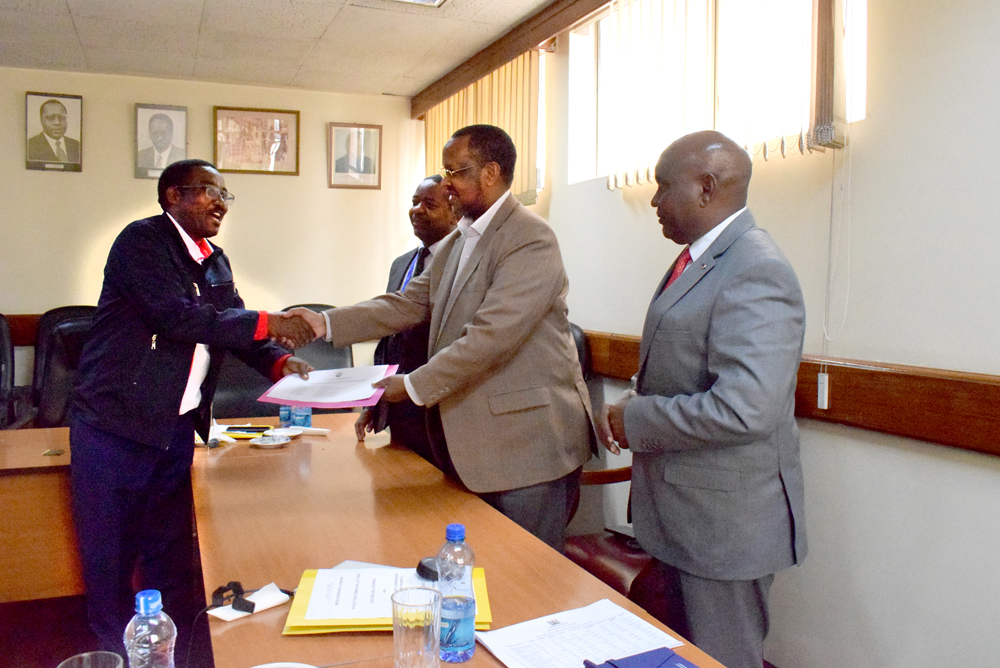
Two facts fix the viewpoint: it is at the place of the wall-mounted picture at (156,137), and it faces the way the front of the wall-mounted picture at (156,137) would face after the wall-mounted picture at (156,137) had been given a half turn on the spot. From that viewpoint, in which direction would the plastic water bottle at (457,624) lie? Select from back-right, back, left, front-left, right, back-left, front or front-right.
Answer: back

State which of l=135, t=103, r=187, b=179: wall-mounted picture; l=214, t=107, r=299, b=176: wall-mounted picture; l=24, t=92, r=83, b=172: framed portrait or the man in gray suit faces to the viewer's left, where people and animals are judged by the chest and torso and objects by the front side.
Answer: the man in gray suit

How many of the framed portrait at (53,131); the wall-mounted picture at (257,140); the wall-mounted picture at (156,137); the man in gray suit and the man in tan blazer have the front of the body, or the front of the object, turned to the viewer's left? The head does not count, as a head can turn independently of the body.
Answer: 2

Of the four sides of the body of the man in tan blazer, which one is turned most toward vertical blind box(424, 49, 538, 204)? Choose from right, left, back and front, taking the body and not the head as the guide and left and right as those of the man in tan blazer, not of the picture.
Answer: right

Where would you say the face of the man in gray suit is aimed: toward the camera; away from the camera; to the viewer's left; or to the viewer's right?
to the viewer's left

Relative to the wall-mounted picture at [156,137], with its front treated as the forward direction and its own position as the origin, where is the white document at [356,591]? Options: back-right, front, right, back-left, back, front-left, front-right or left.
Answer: front

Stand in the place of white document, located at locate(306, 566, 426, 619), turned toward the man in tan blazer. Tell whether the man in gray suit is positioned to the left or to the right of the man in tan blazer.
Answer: right

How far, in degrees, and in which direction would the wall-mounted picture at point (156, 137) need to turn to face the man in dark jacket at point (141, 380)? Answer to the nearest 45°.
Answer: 0° — it already faces them

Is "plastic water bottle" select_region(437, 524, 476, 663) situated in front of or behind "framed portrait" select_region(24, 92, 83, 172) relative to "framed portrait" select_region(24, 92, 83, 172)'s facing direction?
in front

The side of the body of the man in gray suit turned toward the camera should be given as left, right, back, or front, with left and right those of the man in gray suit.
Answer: left

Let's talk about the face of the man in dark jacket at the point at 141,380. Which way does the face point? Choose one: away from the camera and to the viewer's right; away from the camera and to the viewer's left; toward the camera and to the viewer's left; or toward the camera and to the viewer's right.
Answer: toward the camera and to the viewer's right

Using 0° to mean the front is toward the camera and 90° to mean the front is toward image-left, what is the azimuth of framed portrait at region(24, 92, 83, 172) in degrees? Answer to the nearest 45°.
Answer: approximately 0°

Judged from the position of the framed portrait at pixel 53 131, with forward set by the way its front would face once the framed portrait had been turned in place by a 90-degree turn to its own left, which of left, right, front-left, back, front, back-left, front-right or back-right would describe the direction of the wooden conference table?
right

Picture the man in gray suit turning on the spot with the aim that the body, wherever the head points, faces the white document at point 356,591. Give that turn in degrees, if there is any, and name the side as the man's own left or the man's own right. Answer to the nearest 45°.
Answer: approximately 45° to the man's own left

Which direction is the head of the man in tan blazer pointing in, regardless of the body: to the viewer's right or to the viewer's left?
to the viewer's left

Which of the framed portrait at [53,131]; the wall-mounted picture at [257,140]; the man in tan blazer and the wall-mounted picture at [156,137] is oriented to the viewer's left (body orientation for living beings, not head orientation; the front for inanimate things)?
the man in tan blazer

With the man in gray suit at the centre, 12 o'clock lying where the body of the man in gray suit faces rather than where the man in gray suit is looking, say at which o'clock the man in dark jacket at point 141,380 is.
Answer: The man in dark jacket is roughly at 12 o'clock from the man in gray suit.

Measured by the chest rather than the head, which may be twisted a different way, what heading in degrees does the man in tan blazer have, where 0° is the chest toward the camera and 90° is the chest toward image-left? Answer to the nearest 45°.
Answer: approximately 90°

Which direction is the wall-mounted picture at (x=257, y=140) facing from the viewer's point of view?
toward the camera

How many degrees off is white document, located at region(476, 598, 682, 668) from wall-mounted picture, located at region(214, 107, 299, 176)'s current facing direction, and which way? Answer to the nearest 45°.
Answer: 0° — it already faces it

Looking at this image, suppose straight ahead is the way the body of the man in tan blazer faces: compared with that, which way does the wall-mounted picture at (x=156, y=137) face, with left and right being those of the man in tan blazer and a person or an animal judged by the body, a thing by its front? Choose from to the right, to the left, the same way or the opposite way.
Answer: to the left

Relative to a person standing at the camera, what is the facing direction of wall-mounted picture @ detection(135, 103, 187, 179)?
facing the viewer
